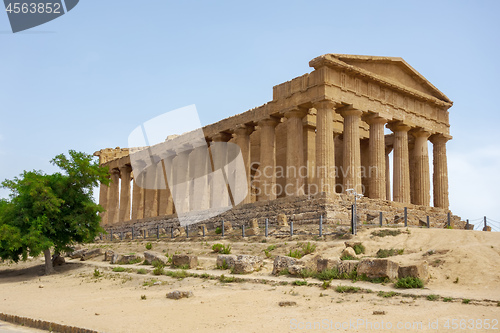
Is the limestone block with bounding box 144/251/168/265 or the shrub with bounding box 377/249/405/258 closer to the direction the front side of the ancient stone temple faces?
the shrub

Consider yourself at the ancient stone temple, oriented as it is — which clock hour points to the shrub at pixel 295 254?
The shrub is roughly at 2 o'clock from the ancient stone temple.

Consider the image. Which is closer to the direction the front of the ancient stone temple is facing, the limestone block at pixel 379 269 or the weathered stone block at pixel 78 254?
the limestone block

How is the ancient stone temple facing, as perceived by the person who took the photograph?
facing the viewer and to the right of the viewer

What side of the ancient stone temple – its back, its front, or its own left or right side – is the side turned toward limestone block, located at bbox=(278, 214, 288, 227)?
right

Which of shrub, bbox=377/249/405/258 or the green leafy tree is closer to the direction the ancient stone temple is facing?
the shrub

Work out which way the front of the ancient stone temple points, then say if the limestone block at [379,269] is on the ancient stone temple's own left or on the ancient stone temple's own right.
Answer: on the ancient stone temple's own right

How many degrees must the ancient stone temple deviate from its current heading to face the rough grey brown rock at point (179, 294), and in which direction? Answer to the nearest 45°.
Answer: approximately 45° to its right

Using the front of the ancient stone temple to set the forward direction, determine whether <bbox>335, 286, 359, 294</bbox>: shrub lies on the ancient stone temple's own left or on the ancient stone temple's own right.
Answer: on the ancient stone temple's own right

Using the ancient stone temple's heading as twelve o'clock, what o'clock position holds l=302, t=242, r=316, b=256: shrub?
The shrub is roughly at 2 o'clock from the ancient stone temple.

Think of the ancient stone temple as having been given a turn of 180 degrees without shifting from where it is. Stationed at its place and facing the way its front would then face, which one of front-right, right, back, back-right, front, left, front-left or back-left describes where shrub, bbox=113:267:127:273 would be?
left

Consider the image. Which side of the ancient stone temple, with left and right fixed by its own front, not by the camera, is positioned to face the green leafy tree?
right

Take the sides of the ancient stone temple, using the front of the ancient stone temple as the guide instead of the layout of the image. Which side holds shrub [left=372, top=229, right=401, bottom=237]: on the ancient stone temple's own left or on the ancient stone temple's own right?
on the ancient stone temple's own right

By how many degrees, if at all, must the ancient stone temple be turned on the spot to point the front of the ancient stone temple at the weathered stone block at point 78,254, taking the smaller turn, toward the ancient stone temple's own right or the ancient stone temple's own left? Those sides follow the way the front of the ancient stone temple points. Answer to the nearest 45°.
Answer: approximately 135° to the ancient stone temple's own right
